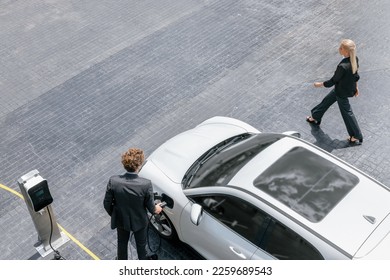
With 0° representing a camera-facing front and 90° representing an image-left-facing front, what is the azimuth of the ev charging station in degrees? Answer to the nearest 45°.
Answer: approximately 315°

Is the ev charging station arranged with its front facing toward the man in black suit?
yes

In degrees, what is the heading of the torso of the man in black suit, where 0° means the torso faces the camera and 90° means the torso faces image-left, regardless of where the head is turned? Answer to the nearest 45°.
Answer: approximately 180°

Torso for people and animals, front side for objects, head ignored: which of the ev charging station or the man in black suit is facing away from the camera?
the man in black suit

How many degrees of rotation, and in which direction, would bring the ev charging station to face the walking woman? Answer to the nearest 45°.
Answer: approximately 45° to its left

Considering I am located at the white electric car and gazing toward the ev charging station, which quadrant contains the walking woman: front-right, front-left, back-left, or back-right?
back-right

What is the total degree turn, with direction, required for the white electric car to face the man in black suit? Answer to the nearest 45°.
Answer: approximately 45° to its left

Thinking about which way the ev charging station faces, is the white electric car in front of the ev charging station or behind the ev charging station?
in front

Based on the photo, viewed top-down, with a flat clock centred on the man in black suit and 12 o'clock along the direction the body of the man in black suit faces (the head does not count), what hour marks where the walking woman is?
The walking woman is roughly at 2 o'clock from the man in black suit.

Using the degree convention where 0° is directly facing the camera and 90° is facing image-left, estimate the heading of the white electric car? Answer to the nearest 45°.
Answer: approximately 135°

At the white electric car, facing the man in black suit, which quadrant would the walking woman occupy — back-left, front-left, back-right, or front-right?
back-right

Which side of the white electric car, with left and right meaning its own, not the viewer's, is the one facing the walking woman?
right

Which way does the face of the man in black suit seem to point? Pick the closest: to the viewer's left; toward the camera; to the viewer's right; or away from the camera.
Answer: away from the camera
